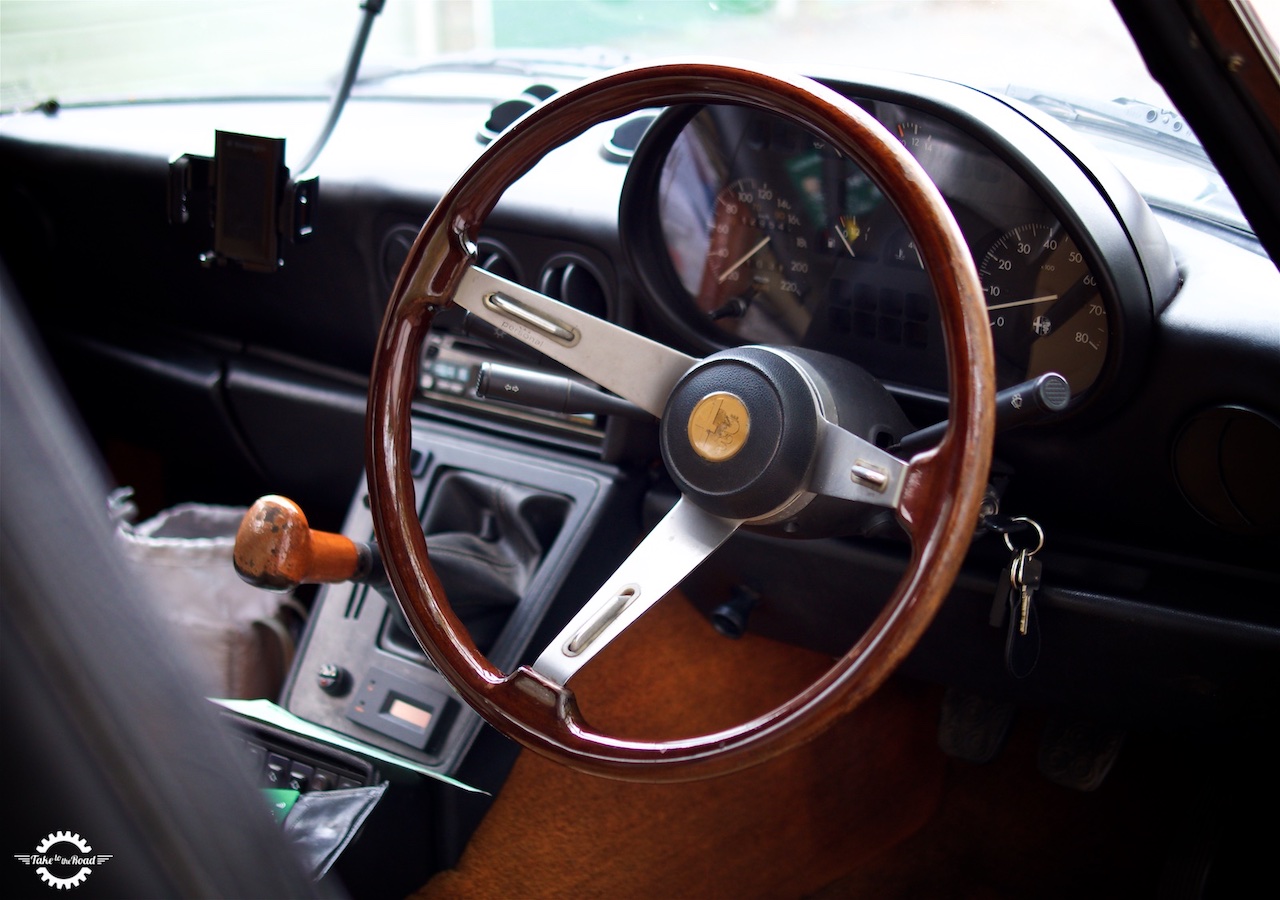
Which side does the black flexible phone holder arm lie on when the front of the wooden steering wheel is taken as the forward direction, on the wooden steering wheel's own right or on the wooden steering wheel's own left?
on the wooden steering wheel's own right

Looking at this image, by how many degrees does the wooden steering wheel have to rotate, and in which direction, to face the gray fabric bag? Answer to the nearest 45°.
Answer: approximately 90° to its right

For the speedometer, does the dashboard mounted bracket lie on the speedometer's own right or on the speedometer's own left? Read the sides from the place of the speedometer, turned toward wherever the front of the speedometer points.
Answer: on the speedometer's own right

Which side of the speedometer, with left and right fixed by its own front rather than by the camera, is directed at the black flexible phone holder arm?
right
